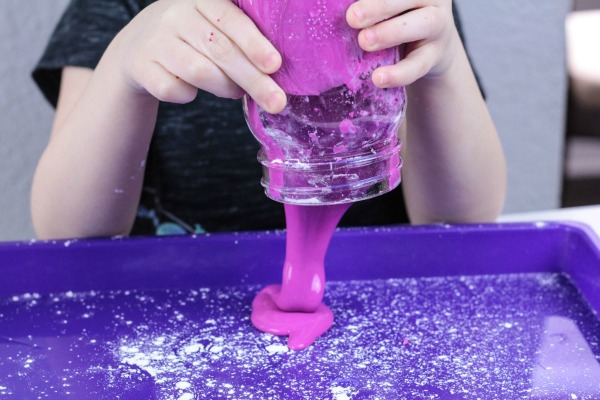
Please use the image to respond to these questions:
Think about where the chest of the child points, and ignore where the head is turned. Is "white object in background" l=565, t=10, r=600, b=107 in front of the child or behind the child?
behind

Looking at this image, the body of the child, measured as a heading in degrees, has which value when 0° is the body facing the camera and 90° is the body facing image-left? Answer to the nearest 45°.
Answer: approximately 0°
